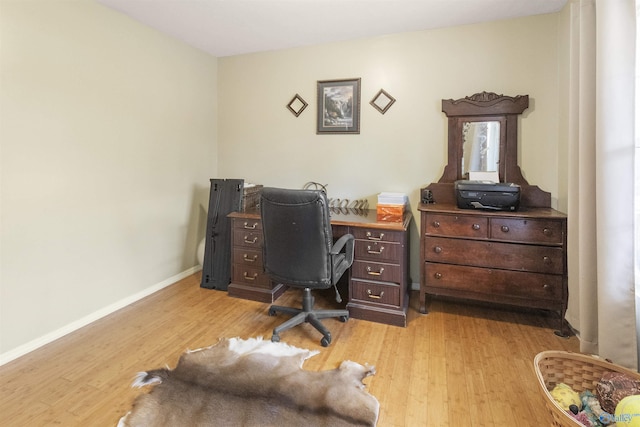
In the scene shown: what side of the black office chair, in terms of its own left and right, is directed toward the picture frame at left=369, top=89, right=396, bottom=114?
front

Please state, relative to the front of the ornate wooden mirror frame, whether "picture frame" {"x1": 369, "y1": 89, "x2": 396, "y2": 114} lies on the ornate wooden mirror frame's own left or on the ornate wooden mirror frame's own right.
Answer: on the ornate wooden mirror frame's own right

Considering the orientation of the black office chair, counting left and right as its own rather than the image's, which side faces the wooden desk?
front

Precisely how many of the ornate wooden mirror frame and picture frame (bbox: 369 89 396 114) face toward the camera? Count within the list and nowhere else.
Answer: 2

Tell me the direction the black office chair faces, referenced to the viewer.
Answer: facing away from the viewer and to the right of the viewer

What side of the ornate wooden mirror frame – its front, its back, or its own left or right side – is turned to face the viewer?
front

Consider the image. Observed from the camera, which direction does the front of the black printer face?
facing the viewer

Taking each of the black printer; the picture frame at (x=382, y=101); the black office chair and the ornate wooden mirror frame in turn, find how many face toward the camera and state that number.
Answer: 3
